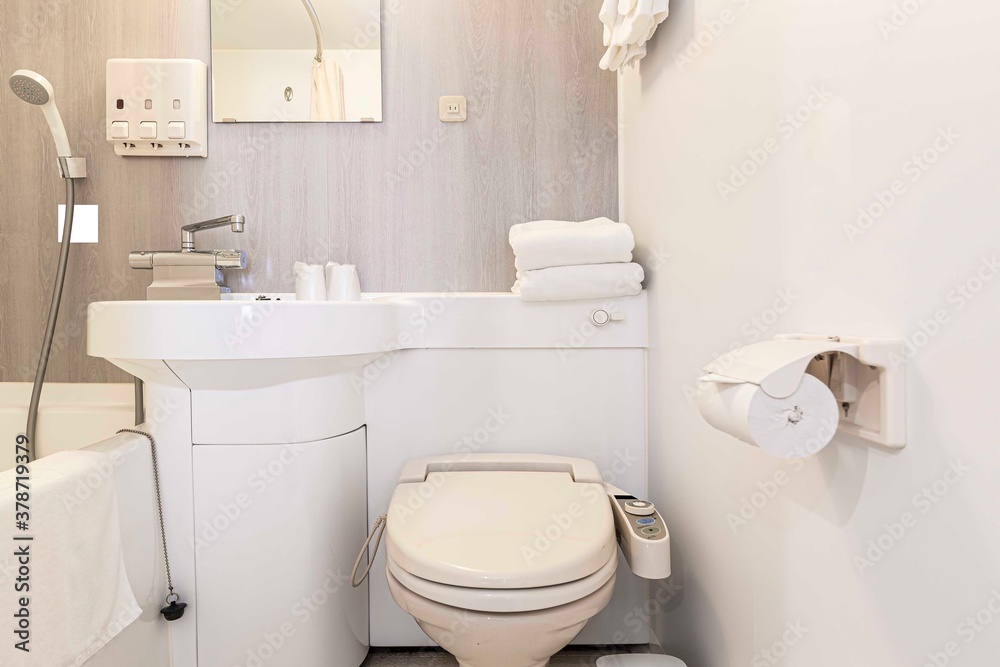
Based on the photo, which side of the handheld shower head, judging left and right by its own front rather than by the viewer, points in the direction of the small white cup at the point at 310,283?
left

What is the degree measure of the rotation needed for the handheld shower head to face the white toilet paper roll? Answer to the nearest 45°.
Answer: approximately 45° to its left

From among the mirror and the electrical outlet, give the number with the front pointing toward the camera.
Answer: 2

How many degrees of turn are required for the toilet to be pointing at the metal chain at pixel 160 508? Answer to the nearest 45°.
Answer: approximately 90° to its right

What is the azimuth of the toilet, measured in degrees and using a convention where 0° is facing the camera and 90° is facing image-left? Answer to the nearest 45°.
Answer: approximately 0°

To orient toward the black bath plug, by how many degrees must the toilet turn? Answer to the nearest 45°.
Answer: approximately 90° to its right

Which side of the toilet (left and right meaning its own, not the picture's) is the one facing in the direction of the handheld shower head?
right

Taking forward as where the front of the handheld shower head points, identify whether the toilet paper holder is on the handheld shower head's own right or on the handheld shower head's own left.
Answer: on the handheld shower head's own left
